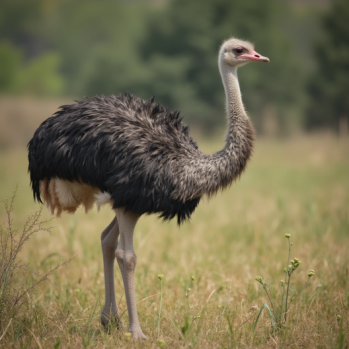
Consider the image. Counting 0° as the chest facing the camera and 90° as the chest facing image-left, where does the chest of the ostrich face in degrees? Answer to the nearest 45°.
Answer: approximately 270°

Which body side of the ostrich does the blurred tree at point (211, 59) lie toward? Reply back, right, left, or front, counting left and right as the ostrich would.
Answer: left

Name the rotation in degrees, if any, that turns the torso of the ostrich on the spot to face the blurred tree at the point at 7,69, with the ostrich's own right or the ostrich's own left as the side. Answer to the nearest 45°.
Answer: approximately 90° to the ostrich's own left

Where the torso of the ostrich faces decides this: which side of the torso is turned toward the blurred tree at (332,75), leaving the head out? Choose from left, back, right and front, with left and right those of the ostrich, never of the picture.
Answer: left
